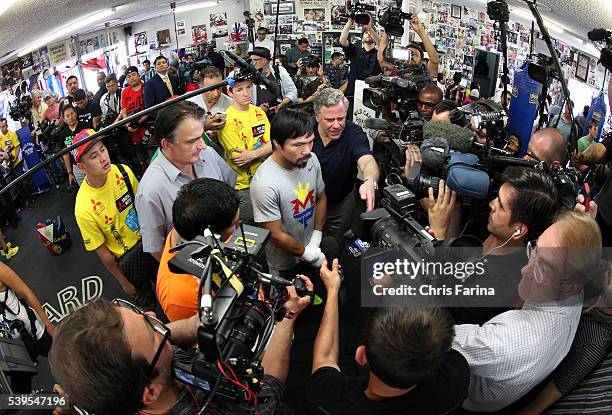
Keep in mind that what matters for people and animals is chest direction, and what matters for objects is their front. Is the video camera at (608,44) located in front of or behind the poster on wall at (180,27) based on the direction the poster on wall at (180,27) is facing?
in front

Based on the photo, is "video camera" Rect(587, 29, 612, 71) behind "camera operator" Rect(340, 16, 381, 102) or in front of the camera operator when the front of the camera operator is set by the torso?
in front

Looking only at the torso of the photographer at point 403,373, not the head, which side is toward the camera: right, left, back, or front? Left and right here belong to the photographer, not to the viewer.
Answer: back

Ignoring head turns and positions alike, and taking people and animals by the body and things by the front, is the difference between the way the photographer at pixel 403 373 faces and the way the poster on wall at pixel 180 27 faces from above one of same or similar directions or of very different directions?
very different directions

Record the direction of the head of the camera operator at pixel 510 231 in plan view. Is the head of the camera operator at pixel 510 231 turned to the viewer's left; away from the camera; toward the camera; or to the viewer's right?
to the viewer's left

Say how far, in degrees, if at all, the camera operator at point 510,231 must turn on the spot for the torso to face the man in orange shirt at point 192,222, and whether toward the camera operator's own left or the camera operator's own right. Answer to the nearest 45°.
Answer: approximately 45° to the camera operator's own left

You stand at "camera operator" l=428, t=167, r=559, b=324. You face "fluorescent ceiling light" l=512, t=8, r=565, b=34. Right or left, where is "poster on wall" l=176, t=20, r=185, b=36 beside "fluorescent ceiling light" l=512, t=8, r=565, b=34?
left

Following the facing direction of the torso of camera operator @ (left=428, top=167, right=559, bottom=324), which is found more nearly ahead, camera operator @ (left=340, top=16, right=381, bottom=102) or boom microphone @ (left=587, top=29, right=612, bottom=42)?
the camera operator

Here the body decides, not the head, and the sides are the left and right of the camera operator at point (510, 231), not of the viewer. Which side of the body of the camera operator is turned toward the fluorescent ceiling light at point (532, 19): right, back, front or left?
right

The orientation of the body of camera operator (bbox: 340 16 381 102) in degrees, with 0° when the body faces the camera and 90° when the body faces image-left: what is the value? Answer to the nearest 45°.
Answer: approximately 0°

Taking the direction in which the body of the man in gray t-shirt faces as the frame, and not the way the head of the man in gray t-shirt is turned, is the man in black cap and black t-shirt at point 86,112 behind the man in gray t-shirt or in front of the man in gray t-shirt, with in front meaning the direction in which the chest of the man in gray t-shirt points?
behind

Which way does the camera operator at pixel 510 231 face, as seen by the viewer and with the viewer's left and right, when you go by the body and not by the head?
facing to the left of the viewer
